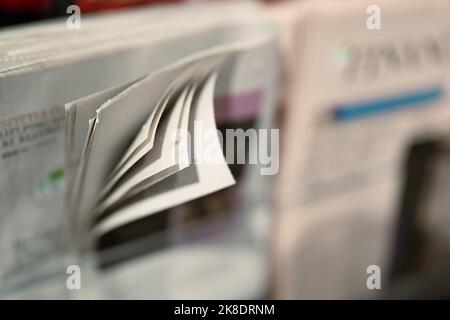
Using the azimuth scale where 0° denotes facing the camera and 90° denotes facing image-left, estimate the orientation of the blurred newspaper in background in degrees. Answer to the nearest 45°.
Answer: approximately 0°
